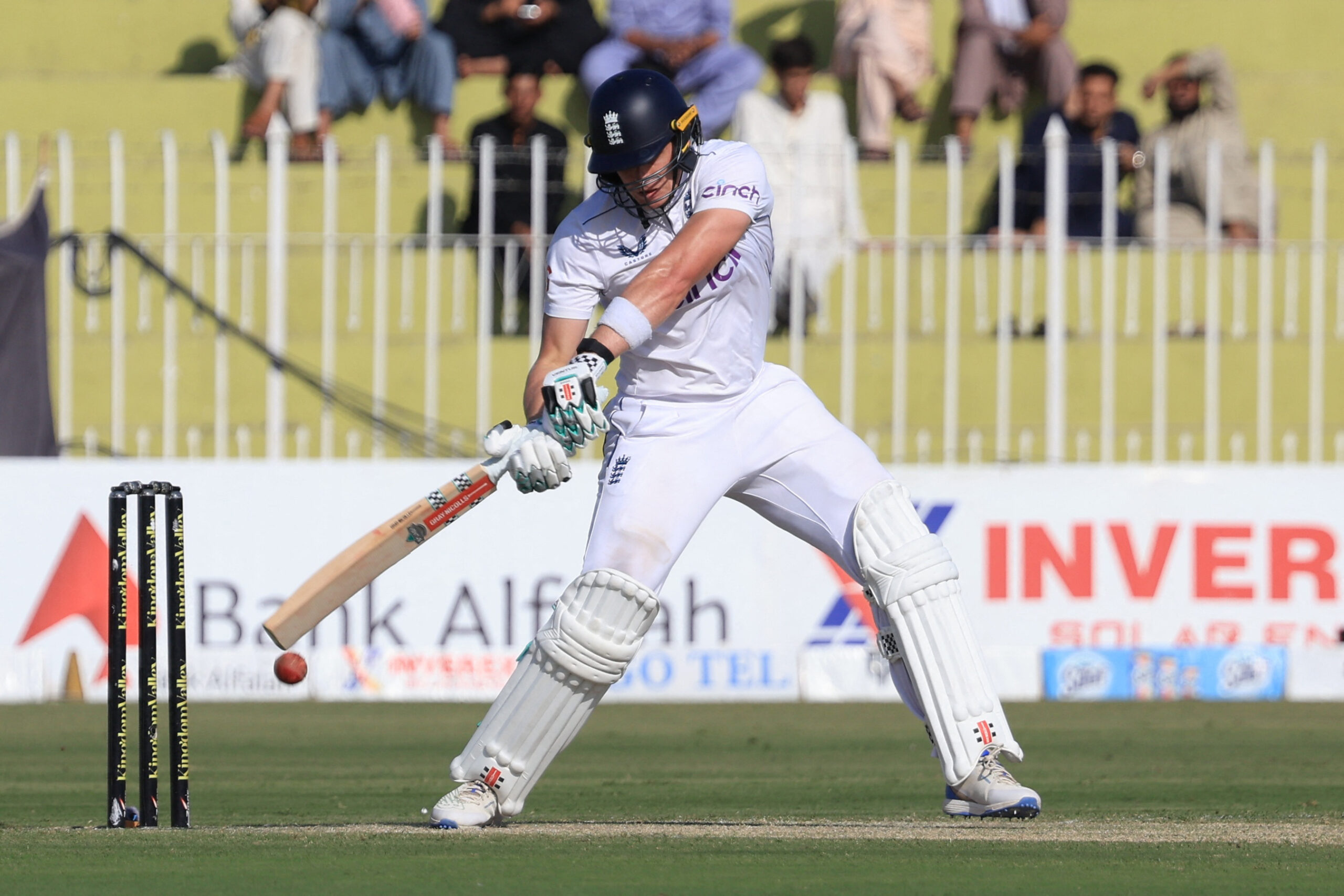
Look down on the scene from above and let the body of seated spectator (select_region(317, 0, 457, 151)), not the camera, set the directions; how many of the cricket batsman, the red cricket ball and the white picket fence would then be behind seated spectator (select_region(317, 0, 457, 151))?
0

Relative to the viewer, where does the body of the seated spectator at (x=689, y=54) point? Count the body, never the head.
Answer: toward the camera

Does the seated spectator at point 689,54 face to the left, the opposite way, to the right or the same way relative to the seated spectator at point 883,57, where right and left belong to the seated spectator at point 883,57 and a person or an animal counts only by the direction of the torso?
the same way

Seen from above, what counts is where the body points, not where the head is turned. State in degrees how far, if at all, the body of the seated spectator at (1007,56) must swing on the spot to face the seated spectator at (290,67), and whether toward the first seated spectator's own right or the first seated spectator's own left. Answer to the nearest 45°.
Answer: approximately 90° to the first seated spectator's own right

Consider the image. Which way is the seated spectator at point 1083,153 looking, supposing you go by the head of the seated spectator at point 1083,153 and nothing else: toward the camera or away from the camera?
toward the camera

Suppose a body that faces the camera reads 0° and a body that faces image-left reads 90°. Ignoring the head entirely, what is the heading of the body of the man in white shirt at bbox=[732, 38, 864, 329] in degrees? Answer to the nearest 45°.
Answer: approximately 0°

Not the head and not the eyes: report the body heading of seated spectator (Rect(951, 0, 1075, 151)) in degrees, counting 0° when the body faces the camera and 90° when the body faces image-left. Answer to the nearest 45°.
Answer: approximately 0°

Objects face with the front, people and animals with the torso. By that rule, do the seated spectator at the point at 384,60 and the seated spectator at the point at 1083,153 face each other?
no

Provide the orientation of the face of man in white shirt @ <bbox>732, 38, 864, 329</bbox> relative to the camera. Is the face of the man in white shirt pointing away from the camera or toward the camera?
toward the camera

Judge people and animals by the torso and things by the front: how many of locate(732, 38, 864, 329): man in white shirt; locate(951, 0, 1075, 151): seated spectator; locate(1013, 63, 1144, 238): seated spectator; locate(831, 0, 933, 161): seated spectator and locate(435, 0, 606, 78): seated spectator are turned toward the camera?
5

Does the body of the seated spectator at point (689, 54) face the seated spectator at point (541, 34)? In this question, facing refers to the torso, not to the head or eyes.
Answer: no

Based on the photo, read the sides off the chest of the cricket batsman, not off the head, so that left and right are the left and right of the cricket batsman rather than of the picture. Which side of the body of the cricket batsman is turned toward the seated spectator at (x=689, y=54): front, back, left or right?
back

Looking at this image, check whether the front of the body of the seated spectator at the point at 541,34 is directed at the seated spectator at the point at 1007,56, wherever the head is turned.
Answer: no

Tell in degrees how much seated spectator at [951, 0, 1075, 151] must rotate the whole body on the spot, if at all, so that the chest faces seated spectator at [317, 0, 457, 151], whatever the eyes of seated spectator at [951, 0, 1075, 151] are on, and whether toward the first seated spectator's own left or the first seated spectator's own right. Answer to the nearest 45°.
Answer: approximately 90° to the first seated spectator's own right

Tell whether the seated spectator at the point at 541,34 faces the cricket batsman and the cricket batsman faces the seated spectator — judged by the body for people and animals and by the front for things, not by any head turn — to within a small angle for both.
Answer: no

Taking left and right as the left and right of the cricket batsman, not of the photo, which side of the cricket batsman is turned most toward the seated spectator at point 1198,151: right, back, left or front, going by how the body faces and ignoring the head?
back

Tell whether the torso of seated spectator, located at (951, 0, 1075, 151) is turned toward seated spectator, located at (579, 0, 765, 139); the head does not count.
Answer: no

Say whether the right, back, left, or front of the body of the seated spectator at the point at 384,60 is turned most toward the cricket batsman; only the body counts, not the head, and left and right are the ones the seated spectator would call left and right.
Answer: front

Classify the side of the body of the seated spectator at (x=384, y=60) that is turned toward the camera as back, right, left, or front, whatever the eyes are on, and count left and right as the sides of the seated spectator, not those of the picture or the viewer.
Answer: front

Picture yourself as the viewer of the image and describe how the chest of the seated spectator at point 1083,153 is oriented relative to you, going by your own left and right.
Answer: facing the viewer
